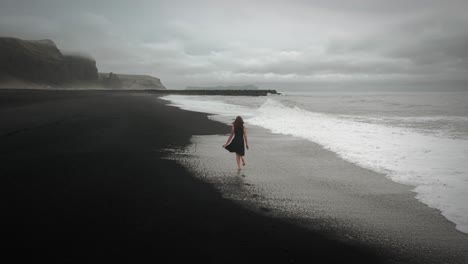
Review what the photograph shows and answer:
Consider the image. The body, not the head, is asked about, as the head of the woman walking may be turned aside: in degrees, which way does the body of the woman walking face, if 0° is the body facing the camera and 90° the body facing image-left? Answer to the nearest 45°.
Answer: approximately 180°
